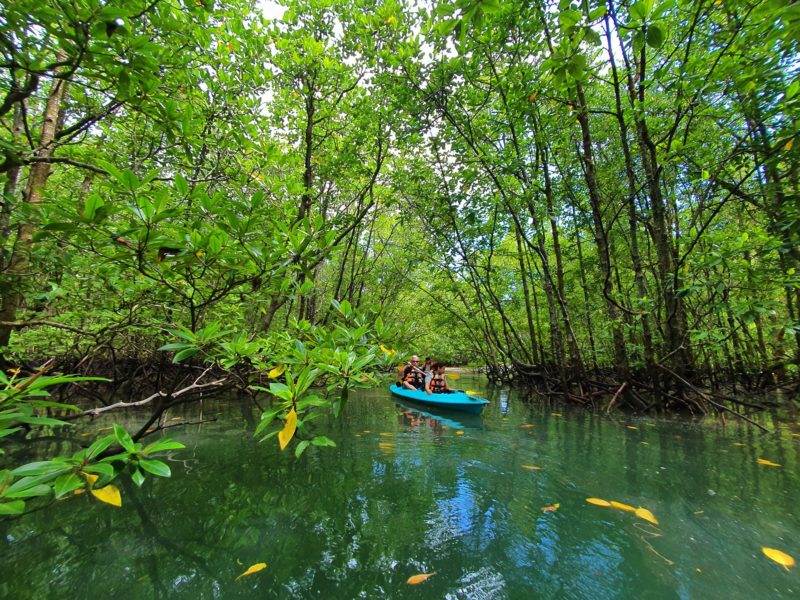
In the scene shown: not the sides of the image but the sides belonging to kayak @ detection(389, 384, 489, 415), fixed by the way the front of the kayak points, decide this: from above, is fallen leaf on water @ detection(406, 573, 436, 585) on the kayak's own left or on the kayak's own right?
on the kayak's own right

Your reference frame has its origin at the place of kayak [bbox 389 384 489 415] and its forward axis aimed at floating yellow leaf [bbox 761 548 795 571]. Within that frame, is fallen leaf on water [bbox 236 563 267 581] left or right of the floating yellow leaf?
right

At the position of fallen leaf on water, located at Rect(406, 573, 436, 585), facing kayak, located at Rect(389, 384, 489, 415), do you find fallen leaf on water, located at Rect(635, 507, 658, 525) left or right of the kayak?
right

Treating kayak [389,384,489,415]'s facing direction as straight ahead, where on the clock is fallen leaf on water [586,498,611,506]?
The fallen leaf on water is roughly at 1 o'clock from the kayak.

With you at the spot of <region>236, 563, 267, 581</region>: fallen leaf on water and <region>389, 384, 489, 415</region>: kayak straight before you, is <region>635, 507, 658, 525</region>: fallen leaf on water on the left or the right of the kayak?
right

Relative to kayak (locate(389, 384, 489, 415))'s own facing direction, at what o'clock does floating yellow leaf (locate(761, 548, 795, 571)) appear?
The floating yellow leaf is roughly at 1 o'clock from the kayak.

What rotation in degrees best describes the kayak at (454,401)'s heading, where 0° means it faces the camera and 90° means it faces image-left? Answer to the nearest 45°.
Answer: approximately 315°

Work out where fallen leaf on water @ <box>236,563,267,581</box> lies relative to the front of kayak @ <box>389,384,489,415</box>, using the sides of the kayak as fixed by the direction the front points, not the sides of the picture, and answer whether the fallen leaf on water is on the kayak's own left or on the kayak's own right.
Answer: on the kayak's own right

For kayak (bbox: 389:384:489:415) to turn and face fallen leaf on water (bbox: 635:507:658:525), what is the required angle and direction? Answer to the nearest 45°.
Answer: approximately 45° to its right
